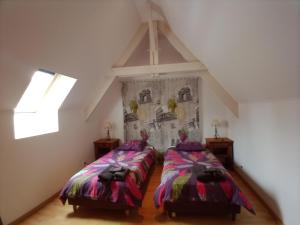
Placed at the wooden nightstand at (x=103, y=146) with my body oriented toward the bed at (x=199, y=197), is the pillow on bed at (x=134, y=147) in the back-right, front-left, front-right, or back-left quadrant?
front-left

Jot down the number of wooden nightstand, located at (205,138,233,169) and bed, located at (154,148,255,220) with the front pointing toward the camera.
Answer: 2

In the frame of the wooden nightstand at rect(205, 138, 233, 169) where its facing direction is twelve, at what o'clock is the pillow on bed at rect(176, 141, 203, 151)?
The pillow on bed is roughly at 2 o'clock from the wooden nightstand.

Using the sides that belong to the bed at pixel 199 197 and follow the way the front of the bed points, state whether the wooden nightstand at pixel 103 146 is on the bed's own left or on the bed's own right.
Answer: on the bed's own right

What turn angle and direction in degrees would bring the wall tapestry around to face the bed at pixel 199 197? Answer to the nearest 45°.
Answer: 0° — it already faces it

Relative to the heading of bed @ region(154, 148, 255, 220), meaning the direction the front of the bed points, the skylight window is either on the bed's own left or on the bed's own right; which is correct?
on the bed's own right

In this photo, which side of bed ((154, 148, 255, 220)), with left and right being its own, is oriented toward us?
front

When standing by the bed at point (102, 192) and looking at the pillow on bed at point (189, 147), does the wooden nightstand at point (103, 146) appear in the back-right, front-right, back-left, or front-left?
front-left

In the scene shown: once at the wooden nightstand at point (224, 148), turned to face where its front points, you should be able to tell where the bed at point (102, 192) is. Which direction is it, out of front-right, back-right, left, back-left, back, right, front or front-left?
front-right

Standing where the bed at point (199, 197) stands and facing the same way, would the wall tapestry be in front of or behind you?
behind

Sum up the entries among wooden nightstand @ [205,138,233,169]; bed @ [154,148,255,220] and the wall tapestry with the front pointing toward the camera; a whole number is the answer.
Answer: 3

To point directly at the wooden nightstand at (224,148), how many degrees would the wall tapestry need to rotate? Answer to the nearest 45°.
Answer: approximately 90° to its left

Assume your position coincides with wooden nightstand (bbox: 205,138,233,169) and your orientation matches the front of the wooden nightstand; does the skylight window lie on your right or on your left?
on your right

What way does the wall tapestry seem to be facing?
toward the camera
